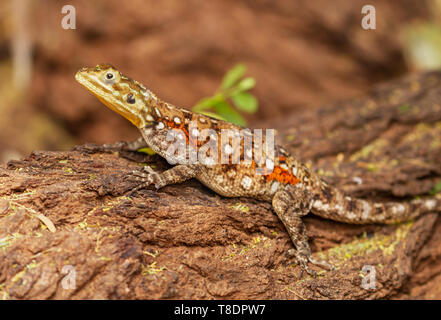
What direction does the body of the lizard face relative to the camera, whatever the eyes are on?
to the viewer's left
